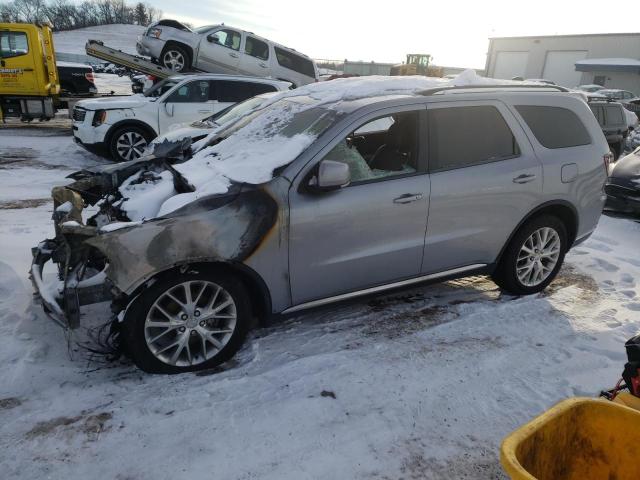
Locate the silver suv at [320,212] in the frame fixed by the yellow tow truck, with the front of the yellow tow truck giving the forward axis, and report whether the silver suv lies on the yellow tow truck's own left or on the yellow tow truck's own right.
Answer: on the yellow tow truck's own left

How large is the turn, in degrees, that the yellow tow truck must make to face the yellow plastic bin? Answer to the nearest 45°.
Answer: approximately 90° to its left

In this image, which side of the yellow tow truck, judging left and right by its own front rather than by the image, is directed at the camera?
left

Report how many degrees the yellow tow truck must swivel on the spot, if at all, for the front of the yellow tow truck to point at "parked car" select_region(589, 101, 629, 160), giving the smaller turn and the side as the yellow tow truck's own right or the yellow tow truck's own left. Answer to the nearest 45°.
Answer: approximately 135° to the yellow tow truck's own left

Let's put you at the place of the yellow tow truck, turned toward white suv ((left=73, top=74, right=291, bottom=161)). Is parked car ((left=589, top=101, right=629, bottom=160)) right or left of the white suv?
left

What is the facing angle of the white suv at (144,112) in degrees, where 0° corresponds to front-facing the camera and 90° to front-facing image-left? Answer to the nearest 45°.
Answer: approximately 45°

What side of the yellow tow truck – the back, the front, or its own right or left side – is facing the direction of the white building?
back

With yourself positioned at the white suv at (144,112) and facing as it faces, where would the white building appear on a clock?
The white building is roughly at 6 o'clock from the white suv.

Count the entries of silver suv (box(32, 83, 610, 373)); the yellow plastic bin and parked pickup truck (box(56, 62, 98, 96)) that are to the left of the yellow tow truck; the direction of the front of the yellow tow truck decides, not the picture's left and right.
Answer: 2

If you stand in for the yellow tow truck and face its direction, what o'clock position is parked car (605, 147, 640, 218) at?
The parked car is roughly at 8 o'clock from the yellow tow truck.

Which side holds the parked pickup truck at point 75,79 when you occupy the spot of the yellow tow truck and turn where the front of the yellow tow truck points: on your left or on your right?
on your right
